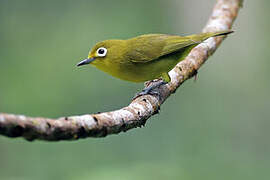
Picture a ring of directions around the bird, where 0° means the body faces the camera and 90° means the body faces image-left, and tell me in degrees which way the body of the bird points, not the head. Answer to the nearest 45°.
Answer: approximately 90°
